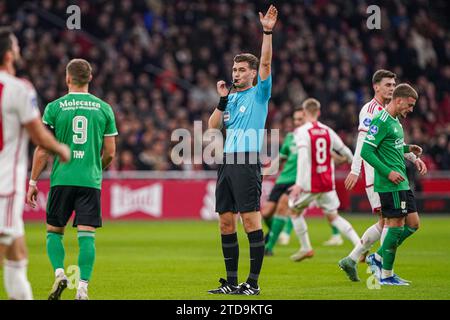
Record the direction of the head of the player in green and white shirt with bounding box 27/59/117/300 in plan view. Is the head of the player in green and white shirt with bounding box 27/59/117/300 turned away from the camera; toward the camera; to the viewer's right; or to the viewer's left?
away from the camera

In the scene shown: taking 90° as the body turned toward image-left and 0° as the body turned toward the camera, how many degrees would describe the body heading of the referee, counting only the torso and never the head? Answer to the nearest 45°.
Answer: approximately 45°

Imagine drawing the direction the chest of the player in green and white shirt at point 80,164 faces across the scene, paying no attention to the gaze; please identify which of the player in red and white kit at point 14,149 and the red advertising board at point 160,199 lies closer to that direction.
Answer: the red advertising board

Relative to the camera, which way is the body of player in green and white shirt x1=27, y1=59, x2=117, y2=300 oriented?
away from the camera

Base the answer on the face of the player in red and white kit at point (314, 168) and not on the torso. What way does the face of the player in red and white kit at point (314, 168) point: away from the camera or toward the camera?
away from the camera

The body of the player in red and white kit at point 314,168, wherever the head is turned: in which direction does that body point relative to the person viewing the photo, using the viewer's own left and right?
facing away from the viewer and to the left of the viewer

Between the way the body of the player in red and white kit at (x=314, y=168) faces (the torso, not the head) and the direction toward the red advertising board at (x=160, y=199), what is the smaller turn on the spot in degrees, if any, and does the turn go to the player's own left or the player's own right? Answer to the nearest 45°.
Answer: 0° — they already face it

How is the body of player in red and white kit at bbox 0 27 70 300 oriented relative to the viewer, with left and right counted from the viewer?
facing away from the viewer and to the right of the viewer

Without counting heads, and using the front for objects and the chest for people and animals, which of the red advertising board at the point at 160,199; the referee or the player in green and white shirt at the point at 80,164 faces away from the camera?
the player in green and white shirt

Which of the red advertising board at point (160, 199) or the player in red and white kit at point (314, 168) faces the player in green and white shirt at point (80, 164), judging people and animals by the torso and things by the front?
the red advertising board

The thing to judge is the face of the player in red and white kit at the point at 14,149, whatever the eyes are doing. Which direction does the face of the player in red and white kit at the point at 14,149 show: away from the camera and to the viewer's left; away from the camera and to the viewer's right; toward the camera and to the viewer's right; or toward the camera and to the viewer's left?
away from the camera and to the viewer's right

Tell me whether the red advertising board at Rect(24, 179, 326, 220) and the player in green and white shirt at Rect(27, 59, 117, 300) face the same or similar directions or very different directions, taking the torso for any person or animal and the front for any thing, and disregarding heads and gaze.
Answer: very different directions

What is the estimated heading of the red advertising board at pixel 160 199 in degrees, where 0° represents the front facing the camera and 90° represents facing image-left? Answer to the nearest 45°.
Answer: approximately 0°

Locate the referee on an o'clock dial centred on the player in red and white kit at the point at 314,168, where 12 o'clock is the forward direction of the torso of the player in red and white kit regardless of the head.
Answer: The referee is roughly at 8 o'clock from the player in red and white kit.

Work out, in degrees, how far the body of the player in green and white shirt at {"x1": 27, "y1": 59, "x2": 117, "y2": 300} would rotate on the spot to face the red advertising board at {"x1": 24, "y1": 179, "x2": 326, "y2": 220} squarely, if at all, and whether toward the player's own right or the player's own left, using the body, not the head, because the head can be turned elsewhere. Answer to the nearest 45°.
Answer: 0° — they already face it
